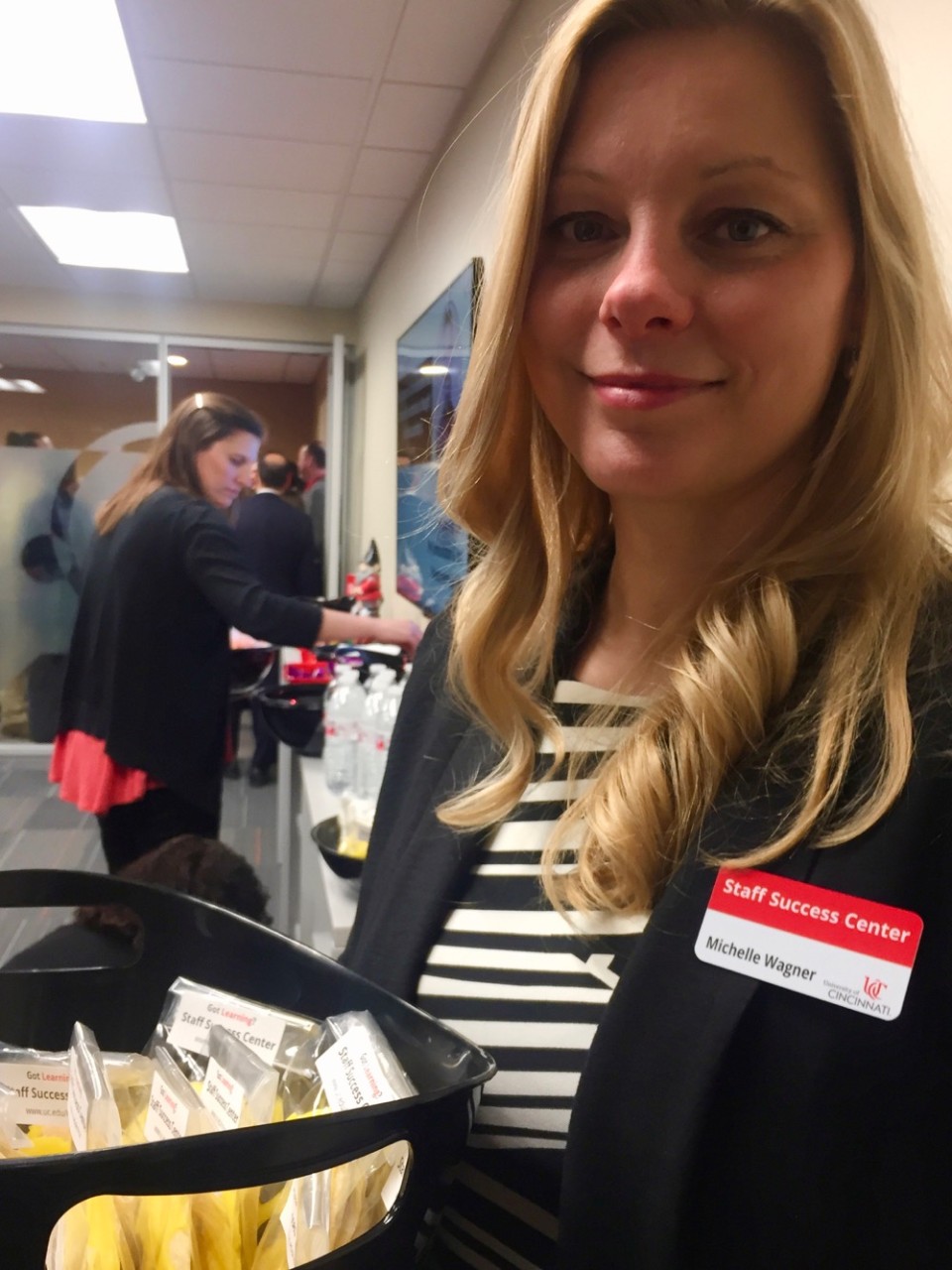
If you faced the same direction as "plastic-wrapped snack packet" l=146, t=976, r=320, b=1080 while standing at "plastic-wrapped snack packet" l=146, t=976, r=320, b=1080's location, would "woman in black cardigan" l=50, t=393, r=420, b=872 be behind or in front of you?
behind

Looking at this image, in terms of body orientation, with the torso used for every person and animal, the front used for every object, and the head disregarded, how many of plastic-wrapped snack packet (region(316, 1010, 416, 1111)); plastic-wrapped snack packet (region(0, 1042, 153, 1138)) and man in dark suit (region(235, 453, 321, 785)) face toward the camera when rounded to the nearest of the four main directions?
2

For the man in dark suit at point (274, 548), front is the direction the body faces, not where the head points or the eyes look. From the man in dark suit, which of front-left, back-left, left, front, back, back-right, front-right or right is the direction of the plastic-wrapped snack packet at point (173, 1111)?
back

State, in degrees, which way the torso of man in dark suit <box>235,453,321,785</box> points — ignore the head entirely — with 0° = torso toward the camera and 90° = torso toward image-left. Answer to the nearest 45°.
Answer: approximately 180°

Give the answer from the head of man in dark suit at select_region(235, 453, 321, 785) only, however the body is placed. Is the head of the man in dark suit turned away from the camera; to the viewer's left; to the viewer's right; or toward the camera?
away from the camera

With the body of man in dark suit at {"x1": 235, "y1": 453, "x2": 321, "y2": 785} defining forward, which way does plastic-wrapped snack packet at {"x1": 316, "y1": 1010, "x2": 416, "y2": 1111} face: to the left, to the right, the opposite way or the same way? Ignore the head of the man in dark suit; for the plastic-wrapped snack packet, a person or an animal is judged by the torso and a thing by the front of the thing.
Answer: the opposite way

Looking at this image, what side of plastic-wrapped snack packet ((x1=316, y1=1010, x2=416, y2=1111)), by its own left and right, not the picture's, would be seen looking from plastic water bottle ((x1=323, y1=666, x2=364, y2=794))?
back

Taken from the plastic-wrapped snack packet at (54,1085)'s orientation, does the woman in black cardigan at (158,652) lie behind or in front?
behind

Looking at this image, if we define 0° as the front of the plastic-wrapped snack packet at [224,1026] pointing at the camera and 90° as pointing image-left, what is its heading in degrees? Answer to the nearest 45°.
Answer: approximately 0°

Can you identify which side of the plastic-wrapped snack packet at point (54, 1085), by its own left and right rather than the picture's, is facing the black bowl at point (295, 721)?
back

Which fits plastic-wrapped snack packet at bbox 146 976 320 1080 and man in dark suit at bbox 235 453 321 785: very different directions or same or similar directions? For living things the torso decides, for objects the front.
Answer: very different directions

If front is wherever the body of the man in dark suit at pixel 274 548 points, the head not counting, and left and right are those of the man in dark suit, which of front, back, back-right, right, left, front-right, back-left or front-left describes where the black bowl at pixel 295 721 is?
back
